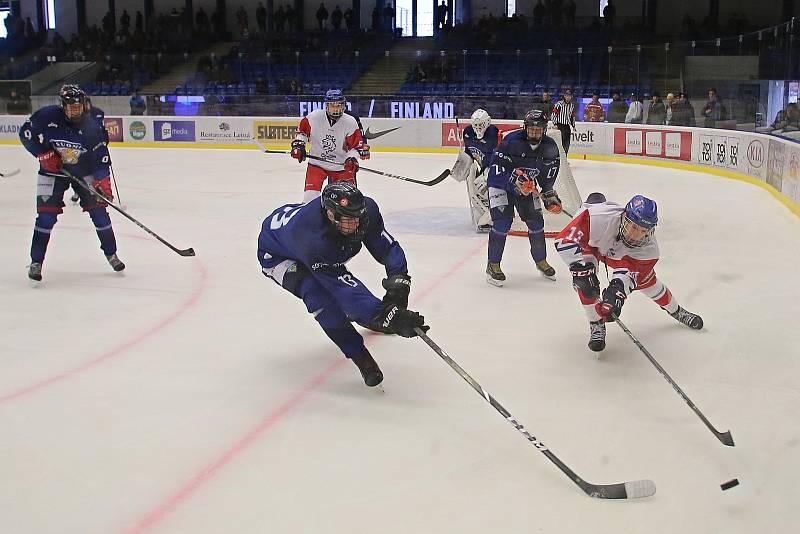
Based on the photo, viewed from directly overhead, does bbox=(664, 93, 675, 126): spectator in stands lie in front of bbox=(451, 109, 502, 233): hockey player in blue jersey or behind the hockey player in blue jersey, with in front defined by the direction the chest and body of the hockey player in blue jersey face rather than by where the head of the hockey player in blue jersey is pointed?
behind

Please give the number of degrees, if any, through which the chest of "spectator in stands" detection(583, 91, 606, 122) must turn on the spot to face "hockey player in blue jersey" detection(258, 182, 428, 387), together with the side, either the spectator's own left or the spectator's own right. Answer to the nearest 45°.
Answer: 0° — they already face them

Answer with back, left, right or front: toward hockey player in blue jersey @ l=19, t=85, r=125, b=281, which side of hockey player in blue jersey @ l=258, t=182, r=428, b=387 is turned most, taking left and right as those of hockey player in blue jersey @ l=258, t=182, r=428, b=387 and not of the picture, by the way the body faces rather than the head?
back

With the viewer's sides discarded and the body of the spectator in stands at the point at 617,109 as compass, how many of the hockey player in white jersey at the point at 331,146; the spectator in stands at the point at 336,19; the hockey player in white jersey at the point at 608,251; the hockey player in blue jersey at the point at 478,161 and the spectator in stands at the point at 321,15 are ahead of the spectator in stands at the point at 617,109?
3

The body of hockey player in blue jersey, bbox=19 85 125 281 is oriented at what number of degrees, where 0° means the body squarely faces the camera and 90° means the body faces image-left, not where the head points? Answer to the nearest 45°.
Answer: approximately 0°

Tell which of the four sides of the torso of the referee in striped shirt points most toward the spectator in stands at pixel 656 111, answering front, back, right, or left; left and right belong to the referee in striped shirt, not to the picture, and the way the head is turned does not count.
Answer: left

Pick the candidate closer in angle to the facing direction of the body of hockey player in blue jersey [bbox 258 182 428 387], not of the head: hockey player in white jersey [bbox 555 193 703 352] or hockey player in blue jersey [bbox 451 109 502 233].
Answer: the hockey player in white jersey

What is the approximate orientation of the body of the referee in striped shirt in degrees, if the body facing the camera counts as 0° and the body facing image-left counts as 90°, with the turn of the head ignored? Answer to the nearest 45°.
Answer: approximately 0°
